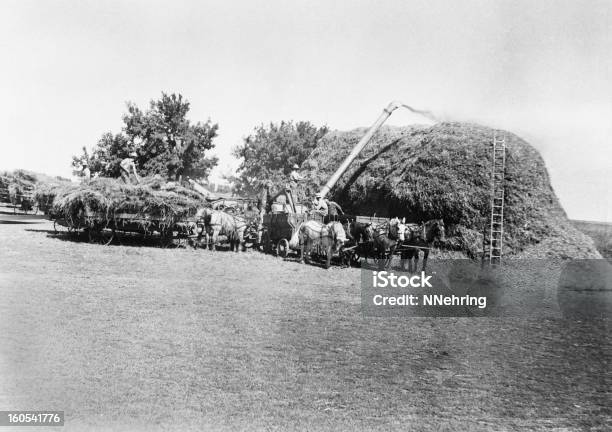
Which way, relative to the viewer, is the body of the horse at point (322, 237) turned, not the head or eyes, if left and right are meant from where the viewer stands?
facing the viewer and to the right of the viewer

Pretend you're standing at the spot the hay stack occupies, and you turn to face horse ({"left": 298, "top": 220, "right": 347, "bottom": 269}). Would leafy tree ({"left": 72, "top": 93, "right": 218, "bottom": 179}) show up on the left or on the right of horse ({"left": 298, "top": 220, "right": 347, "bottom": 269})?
right

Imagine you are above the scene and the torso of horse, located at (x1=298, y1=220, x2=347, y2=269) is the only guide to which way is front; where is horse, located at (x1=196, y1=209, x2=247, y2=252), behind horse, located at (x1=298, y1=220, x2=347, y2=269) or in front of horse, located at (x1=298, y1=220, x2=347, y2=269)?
behind

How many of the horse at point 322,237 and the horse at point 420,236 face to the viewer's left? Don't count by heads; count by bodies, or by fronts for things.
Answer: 0

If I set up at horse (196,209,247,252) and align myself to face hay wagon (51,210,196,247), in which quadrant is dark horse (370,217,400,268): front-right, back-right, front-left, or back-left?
back-left
